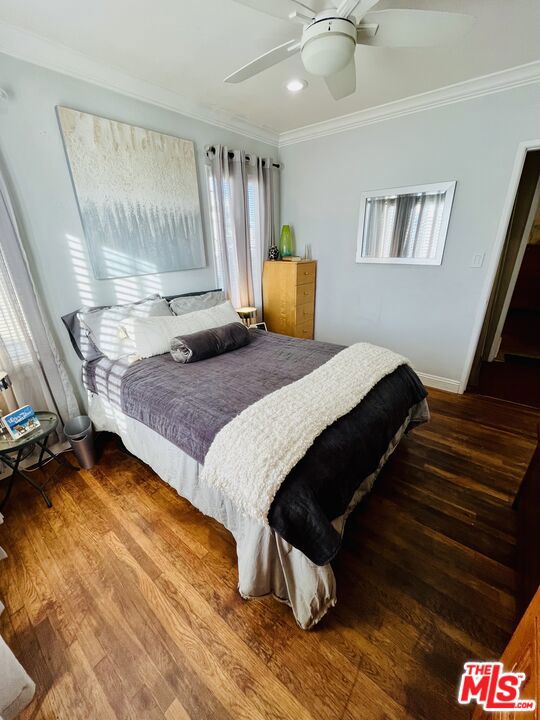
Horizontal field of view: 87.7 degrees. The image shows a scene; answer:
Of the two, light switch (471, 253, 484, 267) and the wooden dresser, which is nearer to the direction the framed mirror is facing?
the wooden dresser

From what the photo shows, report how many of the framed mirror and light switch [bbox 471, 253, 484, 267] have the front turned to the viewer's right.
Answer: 0

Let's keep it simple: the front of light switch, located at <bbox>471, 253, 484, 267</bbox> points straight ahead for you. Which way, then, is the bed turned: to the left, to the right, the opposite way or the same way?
to the left

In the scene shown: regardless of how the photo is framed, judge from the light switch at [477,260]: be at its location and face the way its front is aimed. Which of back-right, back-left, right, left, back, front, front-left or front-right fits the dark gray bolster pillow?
front-right

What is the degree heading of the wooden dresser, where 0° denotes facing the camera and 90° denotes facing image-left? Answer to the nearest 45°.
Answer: approximately 315°

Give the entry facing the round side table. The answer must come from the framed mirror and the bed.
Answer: the framed mirror

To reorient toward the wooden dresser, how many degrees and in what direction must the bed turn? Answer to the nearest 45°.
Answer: approximately 135° to its left

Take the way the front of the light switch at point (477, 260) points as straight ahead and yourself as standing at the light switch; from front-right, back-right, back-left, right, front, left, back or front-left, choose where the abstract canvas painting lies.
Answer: front-right

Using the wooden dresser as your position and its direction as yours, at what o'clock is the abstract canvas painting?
The abstract canvas painting is roughly at 3 o'clock from the wooden dresser.

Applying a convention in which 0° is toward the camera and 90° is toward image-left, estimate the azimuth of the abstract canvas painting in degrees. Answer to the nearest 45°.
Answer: approximately 315°

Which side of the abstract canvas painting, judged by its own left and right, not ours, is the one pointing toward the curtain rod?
left
